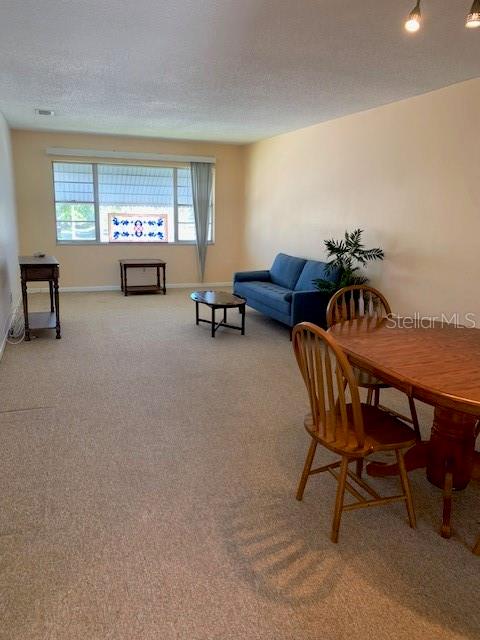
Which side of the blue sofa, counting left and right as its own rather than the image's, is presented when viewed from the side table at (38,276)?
front

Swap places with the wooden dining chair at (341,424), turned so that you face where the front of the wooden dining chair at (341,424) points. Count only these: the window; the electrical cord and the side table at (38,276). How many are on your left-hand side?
3

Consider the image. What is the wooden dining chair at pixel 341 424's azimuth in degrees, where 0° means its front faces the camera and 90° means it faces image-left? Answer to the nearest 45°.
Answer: approximately 225°

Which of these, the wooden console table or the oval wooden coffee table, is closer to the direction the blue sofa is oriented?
the oval wooden coffee table

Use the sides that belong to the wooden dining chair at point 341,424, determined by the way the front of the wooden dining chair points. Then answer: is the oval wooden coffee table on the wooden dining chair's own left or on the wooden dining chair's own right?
on the wooden dining chair's own left

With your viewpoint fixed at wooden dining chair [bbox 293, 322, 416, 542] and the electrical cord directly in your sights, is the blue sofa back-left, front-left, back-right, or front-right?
front-right

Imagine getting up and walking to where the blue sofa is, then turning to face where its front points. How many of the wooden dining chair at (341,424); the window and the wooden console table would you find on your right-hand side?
2

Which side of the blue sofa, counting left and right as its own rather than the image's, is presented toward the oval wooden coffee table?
front

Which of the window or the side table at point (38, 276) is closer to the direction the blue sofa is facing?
the side table

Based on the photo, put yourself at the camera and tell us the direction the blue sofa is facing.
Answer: facing the viewer and to the left of the viewer

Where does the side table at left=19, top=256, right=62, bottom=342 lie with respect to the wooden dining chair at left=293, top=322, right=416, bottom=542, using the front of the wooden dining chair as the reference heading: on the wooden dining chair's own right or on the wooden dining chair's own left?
on the wooden dining chair's own left

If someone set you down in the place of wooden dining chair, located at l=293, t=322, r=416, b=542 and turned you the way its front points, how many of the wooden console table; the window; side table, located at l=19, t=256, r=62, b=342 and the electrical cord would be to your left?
4

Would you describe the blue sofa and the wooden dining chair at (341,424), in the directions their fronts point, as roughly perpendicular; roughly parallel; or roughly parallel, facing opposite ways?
roughly parallel, facing opposite ways

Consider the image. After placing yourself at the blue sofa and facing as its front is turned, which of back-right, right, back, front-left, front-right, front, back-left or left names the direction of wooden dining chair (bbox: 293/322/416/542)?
front-left

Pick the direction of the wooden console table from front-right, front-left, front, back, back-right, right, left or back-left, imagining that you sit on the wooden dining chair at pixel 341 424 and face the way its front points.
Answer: left
